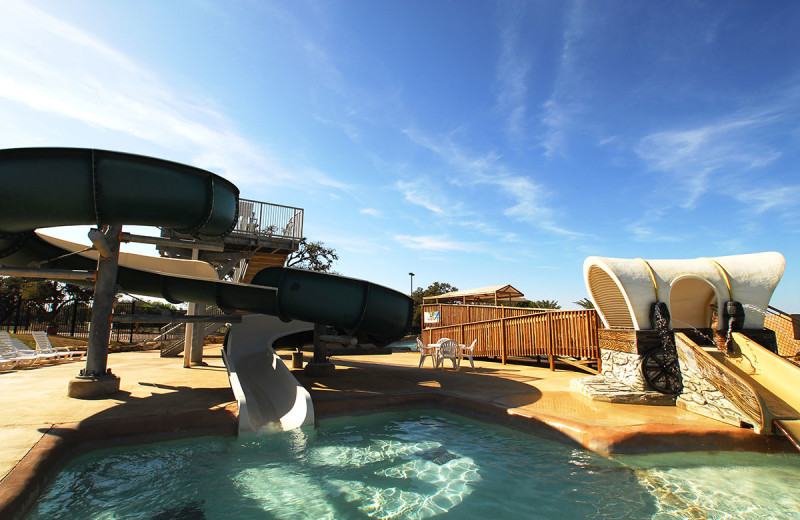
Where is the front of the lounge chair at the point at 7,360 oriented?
to the viewer's right

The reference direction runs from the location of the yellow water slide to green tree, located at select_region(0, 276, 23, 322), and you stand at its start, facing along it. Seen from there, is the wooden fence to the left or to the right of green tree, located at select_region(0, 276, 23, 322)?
right

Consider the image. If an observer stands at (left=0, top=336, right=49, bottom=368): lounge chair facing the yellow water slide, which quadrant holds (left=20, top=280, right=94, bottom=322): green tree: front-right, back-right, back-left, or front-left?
back-left

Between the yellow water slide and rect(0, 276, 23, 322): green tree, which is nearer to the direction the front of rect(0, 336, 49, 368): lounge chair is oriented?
the yellow water slide

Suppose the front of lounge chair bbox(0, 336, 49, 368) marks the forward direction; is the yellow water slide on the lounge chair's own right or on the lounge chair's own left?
on the lounge chair's own right

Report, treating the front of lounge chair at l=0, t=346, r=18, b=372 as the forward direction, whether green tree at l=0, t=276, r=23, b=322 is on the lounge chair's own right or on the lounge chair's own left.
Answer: on the lounge chair's own left

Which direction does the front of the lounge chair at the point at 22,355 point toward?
to the viewer's right

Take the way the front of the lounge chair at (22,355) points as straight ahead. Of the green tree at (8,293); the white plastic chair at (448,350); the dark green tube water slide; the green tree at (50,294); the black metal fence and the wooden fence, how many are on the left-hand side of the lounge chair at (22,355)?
3

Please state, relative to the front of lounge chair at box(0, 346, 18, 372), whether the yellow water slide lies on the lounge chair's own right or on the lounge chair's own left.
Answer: on the lounge chair's own right

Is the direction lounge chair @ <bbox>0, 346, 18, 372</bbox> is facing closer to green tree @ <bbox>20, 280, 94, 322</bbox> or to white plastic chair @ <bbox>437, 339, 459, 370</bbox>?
the white plastic chair
